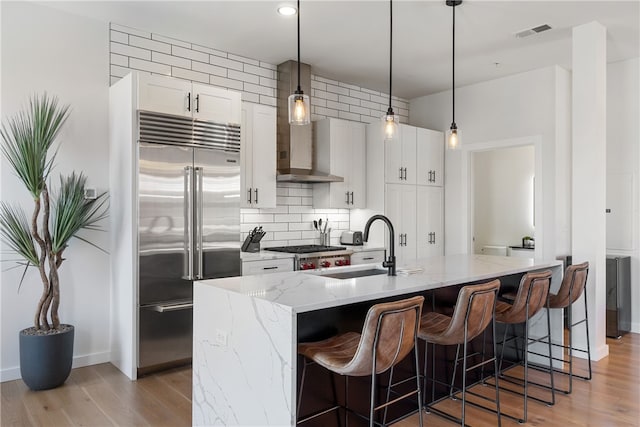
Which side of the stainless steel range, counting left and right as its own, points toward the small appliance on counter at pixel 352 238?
left

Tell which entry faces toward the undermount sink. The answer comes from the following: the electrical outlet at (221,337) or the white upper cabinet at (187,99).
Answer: the white upper cabinet

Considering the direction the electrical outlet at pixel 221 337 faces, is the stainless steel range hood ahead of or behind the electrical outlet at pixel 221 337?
behind

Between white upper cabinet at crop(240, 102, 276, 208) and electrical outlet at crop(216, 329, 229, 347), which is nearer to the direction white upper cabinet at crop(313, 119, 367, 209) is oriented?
the electrical outlet

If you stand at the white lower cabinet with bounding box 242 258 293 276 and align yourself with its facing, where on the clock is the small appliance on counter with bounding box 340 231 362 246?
The small appliance on counter is roughly at 9 o'clock from the white lower cabinet.

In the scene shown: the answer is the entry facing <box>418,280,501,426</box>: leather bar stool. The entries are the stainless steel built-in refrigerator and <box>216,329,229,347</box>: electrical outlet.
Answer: the stainless steel built-in refrigerator

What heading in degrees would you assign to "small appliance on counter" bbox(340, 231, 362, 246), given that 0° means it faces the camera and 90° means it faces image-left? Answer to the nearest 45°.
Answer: approximately 315°

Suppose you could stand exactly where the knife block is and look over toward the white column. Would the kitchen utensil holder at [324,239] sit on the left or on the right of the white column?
left

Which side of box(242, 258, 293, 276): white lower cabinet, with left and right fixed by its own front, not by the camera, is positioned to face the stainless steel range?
left
